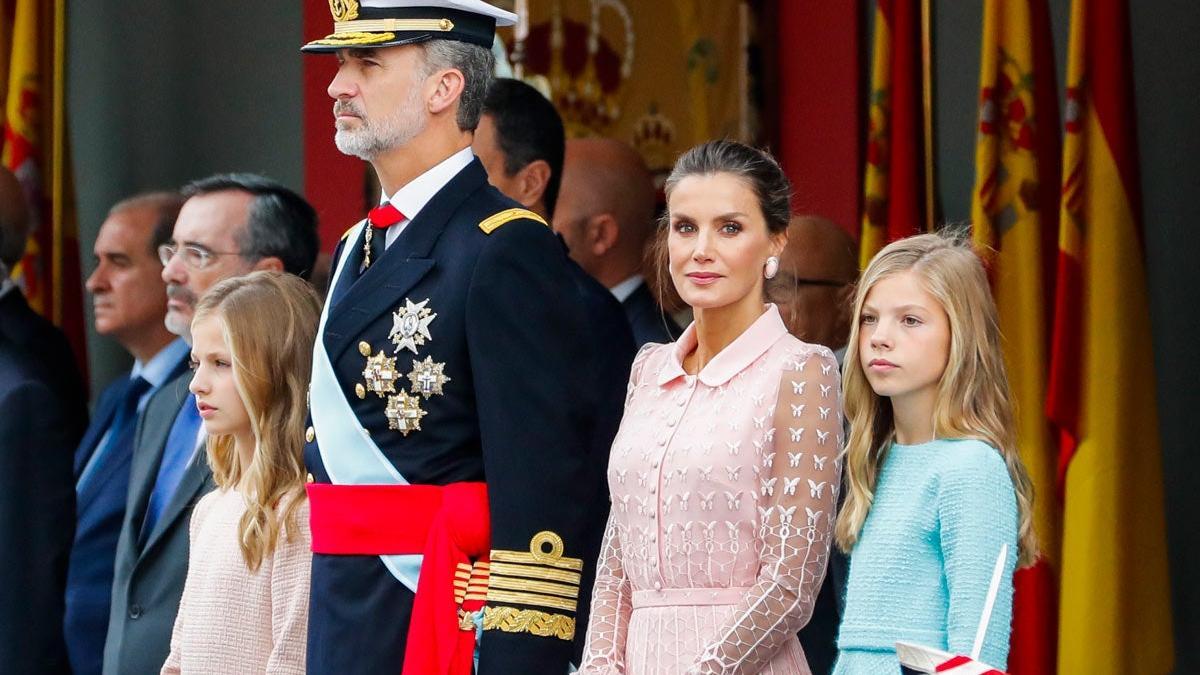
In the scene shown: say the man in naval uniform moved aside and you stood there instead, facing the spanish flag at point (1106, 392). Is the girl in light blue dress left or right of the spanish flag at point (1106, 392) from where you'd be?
right

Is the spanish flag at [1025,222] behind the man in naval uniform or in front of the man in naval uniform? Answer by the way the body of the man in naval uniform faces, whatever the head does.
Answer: behind

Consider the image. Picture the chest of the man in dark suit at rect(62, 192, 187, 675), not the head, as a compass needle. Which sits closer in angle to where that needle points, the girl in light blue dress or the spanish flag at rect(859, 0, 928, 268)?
the girl in light blue dress

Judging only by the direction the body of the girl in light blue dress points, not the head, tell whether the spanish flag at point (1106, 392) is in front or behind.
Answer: behind

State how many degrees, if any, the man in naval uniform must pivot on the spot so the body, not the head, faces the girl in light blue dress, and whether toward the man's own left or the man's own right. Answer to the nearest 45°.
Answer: approximately 135° to the man's own left

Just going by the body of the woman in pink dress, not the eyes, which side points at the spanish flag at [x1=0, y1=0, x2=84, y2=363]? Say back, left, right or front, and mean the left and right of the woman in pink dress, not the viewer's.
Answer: right

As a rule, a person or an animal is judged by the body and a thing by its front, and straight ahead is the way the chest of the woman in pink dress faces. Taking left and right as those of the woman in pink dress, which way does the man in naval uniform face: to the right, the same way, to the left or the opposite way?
the same way

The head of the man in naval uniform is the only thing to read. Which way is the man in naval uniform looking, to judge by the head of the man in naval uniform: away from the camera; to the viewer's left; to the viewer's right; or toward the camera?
to the viewer's left

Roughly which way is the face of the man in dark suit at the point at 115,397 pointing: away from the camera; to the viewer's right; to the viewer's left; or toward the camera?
to the viewer's left

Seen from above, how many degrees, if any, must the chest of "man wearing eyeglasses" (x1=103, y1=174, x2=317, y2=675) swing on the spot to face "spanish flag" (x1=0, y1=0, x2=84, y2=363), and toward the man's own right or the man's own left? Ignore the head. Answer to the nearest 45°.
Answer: approximately 135° to the man's own right

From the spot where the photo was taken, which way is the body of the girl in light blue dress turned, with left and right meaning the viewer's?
facing the viewer and to the left of the viewer

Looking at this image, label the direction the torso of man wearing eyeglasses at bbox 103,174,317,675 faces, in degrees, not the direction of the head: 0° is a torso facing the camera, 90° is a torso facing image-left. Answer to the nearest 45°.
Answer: approximately 45°

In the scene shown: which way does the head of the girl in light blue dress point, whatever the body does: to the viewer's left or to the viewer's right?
to the viewer's left
